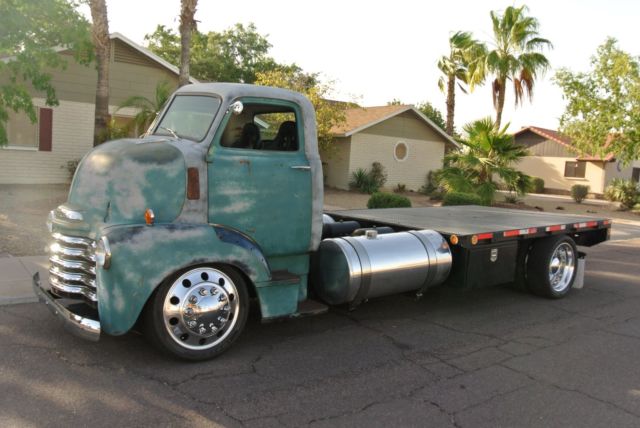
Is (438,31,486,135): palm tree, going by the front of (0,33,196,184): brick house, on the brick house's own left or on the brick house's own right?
on the brick house's own left

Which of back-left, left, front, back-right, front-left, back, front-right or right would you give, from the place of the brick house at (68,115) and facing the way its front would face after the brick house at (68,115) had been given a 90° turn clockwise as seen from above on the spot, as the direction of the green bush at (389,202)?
back-left

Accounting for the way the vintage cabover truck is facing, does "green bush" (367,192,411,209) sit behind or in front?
behind

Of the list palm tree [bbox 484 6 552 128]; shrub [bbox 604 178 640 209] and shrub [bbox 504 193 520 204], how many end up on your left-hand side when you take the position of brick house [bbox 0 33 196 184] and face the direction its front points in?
3

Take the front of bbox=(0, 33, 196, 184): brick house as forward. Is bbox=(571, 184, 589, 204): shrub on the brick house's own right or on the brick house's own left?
on the brick house's own left

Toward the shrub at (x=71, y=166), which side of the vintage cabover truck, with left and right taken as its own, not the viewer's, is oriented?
right

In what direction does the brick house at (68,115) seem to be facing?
toward the camera

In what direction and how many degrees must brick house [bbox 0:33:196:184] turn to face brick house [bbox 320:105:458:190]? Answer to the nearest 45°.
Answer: approximately 90° to its left

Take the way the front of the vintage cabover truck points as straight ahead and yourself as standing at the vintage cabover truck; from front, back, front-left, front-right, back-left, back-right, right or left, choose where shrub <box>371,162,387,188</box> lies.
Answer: back-right

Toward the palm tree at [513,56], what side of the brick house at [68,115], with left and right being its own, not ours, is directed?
left

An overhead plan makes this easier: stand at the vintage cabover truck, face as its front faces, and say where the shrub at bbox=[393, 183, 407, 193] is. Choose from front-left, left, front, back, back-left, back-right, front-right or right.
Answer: back-right

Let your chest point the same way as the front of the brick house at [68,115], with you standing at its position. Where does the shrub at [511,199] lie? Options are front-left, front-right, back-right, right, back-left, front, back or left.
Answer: left
